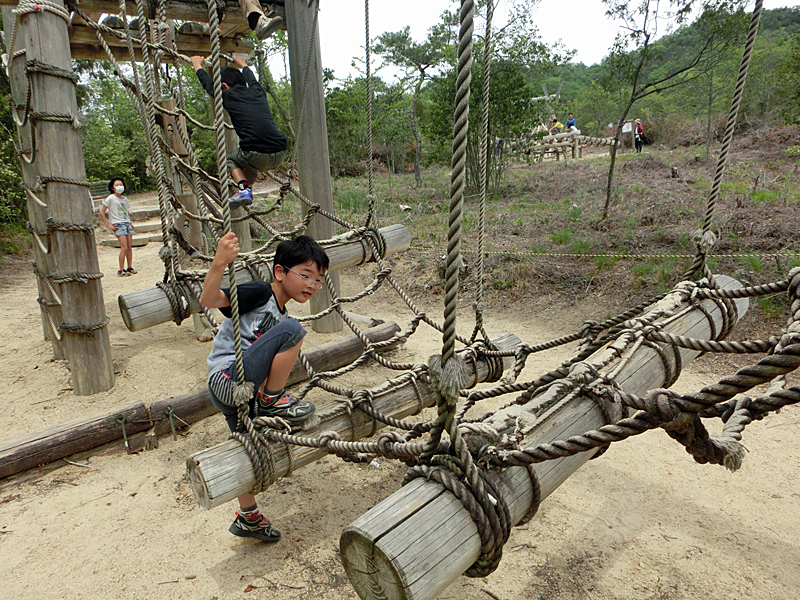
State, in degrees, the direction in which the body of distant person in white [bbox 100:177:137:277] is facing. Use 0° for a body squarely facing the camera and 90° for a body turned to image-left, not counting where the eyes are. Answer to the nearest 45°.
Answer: approximately 315°

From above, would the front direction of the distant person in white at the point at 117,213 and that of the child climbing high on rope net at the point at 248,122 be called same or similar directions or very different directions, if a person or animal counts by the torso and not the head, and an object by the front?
very different directions

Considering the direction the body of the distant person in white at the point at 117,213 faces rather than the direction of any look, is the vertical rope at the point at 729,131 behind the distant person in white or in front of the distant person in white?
in front

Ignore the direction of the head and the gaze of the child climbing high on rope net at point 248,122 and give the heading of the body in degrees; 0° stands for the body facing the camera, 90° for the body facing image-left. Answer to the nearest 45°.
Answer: approximately 135°

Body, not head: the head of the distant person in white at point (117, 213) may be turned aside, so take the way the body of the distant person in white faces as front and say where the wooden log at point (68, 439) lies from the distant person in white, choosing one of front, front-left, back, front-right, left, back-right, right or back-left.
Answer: front-right
